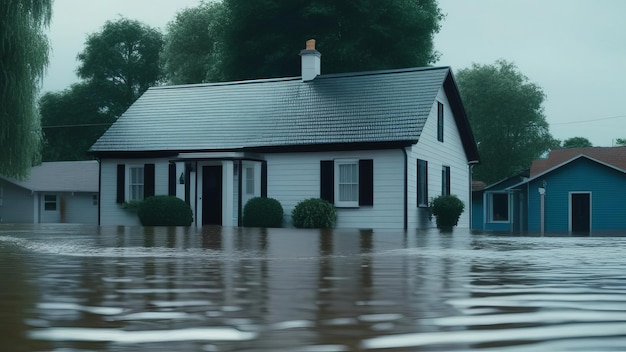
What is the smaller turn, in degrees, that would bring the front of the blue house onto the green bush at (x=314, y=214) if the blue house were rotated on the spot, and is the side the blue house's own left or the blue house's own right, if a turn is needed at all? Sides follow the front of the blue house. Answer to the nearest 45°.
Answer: approximately 45° to the blue house's own right

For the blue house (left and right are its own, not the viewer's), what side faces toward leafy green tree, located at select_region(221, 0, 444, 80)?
right

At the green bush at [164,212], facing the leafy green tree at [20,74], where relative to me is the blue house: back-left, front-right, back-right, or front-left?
back-right

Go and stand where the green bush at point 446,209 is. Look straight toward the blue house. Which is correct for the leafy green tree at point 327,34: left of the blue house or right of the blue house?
left

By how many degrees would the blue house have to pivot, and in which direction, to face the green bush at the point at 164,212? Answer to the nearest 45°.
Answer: approximately 45° to its right

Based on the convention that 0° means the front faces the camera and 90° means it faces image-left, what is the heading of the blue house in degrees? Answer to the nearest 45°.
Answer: approximately 0°

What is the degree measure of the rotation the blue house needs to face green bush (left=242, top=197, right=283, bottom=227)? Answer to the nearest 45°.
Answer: approximately 45° to its right

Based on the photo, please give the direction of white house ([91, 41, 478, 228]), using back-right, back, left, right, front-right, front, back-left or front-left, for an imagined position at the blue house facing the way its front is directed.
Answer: front-right
